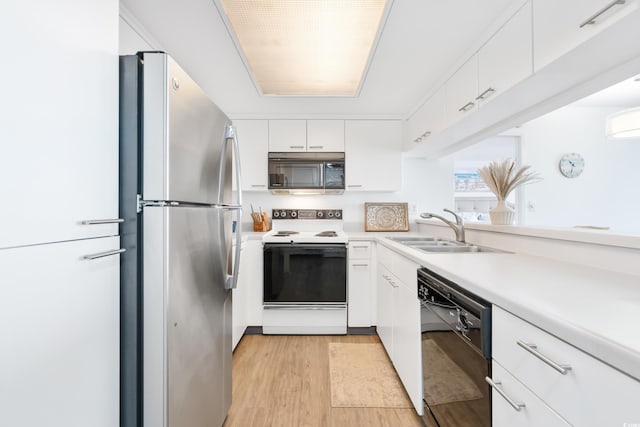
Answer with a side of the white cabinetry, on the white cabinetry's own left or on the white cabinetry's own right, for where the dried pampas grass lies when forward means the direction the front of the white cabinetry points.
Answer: on the white cabinetry's own right

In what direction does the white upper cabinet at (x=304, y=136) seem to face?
toward the camera

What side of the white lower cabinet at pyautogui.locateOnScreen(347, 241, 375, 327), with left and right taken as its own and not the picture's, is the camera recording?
front

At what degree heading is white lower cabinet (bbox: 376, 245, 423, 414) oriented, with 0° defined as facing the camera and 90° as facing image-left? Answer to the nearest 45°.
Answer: approximately 90°

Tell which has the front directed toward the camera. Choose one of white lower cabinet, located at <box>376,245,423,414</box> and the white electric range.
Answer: the white electric range

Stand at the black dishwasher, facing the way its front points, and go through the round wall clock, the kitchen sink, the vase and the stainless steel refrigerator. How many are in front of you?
1

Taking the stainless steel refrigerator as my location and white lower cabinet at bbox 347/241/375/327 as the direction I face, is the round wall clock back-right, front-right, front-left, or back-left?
front-right

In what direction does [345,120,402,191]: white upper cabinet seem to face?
toward the camera

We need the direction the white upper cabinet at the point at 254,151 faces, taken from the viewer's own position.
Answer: facing the viewer

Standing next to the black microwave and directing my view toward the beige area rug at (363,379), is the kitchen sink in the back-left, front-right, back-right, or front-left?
front-left

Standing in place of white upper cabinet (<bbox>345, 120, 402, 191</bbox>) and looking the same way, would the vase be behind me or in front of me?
in front
